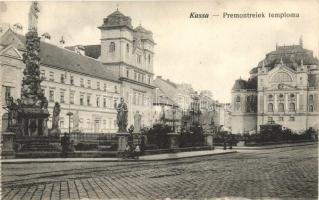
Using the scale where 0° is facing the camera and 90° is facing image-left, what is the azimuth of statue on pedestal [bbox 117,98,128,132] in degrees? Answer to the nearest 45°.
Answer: approximately 0°
